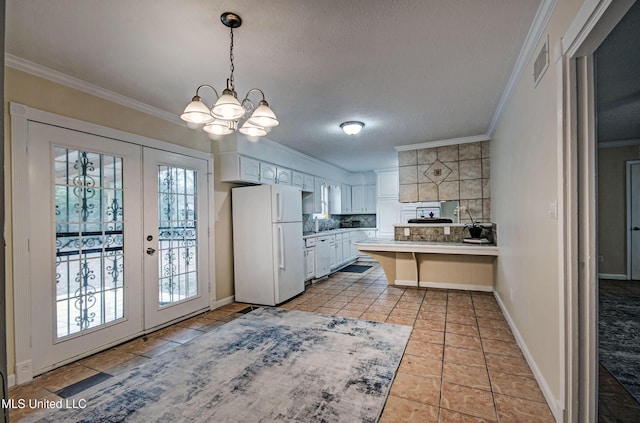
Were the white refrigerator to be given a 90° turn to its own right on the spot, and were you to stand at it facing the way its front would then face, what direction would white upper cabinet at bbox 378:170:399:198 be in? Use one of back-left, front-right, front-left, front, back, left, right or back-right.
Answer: back

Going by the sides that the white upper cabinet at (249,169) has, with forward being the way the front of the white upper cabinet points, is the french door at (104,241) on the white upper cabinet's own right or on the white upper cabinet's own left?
on the white upper cabinet's own right

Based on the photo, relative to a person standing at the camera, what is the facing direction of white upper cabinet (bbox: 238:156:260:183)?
facing the viewer and to the right of the viewer

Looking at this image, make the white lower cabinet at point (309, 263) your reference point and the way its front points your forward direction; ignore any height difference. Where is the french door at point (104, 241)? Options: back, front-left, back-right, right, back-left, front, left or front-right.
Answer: right

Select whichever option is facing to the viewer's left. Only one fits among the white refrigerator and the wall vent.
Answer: the wall vent

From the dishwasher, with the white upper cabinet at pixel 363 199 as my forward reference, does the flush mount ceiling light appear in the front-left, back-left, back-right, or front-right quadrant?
back-right

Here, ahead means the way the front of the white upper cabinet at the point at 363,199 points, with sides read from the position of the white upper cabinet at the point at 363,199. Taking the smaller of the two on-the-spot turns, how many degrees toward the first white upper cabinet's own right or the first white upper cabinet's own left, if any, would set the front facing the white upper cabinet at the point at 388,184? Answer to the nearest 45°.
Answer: approximately 45° to the first white upper cabinet's own left

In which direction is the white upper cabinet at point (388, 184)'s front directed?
toward the camera

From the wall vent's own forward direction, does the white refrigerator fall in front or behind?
in front

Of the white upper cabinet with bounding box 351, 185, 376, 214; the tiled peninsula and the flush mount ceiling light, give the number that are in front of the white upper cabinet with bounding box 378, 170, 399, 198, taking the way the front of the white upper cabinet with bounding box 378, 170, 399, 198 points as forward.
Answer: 2

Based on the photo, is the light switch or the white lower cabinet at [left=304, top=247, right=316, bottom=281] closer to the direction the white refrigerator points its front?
the light switch

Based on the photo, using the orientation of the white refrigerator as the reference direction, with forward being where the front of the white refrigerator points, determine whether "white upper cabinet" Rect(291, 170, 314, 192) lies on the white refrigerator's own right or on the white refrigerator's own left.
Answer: on the white refrigerator's own left

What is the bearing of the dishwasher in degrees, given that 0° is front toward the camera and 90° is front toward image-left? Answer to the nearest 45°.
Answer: approximately 315°

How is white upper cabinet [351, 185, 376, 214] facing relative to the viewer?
toward the camera

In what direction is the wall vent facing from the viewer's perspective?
to the viewer's left

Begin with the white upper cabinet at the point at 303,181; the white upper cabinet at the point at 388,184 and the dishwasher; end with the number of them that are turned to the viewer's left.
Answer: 0

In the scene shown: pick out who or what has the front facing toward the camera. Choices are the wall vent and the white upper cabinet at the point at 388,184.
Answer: the white upper cabinet

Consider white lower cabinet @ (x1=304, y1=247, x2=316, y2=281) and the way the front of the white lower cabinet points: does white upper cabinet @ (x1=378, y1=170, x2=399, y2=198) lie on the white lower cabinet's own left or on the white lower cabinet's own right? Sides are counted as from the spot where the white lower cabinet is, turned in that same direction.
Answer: on the white lower cabinet's own left
